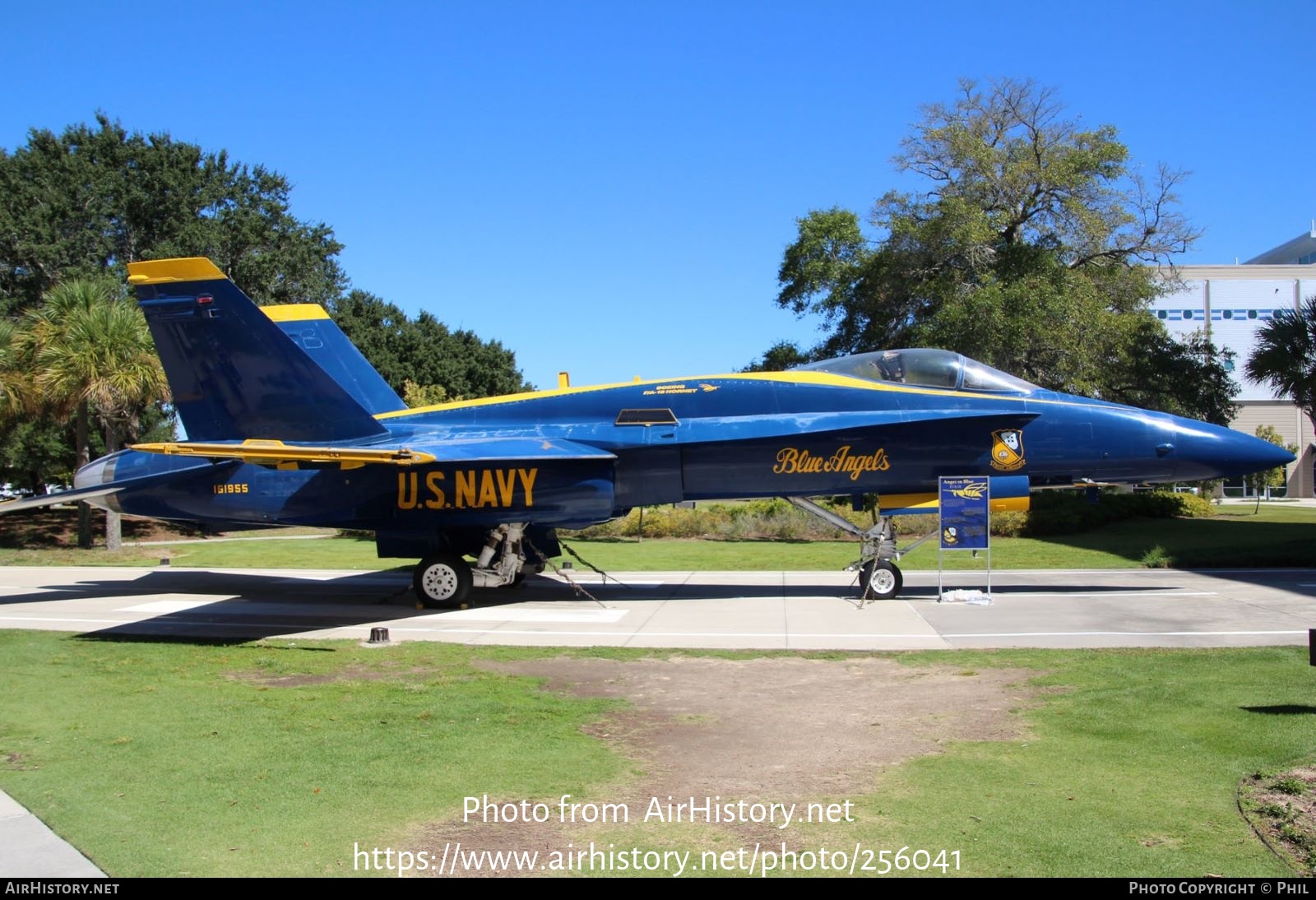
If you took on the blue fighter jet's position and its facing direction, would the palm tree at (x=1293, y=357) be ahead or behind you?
ahead

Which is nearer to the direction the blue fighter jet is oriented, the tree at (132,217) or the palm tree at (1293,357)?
the palm tree

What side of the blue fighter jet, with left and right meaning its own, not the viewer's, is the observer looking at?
right

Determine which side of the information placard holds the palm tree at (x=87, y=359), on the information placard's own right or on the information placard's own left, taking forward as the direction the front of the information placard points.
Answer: on the information placard's own right

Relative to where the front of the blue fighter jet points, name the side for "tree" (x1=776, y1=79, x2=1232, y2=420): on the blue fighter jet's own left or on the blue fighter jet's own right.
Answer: on the blue fighter jet's own left

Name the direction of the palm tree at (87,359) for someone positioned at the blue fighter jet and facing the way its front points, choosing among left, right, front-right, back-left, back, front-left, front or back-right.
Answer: back-left

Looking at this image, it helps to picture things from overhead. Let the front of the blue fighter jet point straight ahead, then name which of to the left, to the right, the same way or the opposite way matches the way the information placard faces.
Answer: to the right

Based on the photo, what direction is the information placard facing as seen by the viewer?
toward the camera

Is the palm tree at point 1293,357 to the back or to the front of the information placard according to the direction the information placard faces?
to the back

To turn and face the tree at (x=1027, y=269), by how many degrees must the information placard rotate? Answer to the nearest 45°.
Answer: approximately 180°
